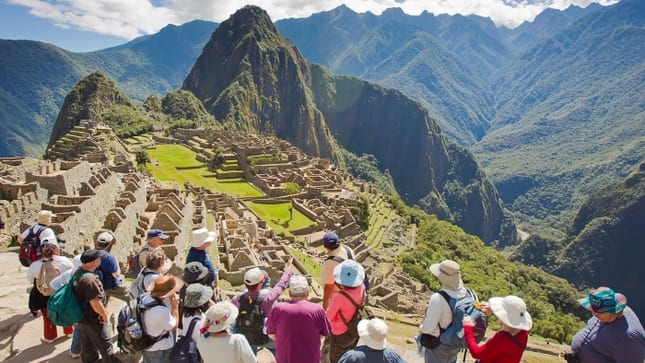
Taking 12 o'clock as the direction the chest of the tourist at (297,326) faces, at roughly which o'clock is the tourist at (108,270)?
the tourist at (108,270) is roughly at 10 o'clock from the tourist at (297,326).

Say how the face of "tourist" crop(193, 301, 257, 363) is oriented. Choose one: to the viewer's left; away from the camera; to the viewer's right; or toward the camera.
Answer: away from the camera

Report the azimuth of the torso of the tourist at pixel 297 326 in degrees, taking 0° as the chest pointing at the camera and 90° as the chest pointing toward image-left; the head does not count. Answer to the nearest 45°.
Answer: approximately 180°

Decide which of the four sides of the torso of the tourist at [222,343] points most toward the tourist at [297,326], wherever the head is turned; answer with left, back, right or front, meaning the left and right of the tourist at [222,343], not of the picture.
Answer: right

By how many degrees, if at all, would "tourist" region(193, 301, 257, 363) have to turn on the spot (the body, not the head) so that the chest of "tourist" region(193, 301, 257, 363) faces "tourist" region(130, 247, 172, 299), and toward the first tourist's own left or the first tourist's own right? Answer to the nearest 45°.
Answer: approximately 45° to the first tourist's own left

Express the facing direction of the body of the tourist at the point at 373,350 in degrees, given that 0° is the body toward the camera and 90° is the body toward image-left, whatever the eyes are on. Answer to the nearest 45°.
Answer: approximately 180°

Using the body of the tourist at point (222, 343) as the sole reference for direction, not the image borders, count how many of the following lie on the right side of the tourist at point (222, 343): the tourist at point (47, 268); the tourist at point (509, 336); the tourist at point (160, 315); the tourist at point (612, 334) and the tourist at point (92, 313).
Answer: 2

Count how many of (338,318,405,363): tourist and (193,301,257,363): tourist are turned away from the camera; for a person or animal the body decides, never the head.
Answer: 2

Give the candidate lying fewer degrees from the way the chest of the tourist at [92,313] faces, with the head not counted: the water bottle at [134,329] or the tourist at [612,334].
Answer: the tourist

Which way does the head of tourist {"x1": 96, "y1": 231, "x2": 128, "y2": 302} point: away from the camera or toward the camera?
away from the camera

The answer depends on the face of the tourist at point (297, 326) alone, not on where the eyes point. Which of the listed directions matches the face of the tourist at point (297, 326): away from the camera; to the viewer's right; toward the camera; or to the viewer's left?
away from the camera

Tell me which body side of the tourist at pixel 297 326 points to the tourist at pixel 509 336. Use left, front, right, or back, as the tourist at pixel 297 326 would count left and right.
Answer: right

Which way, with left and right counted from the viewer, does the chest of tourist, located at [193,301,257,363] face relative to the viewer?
facing away from the viewer
